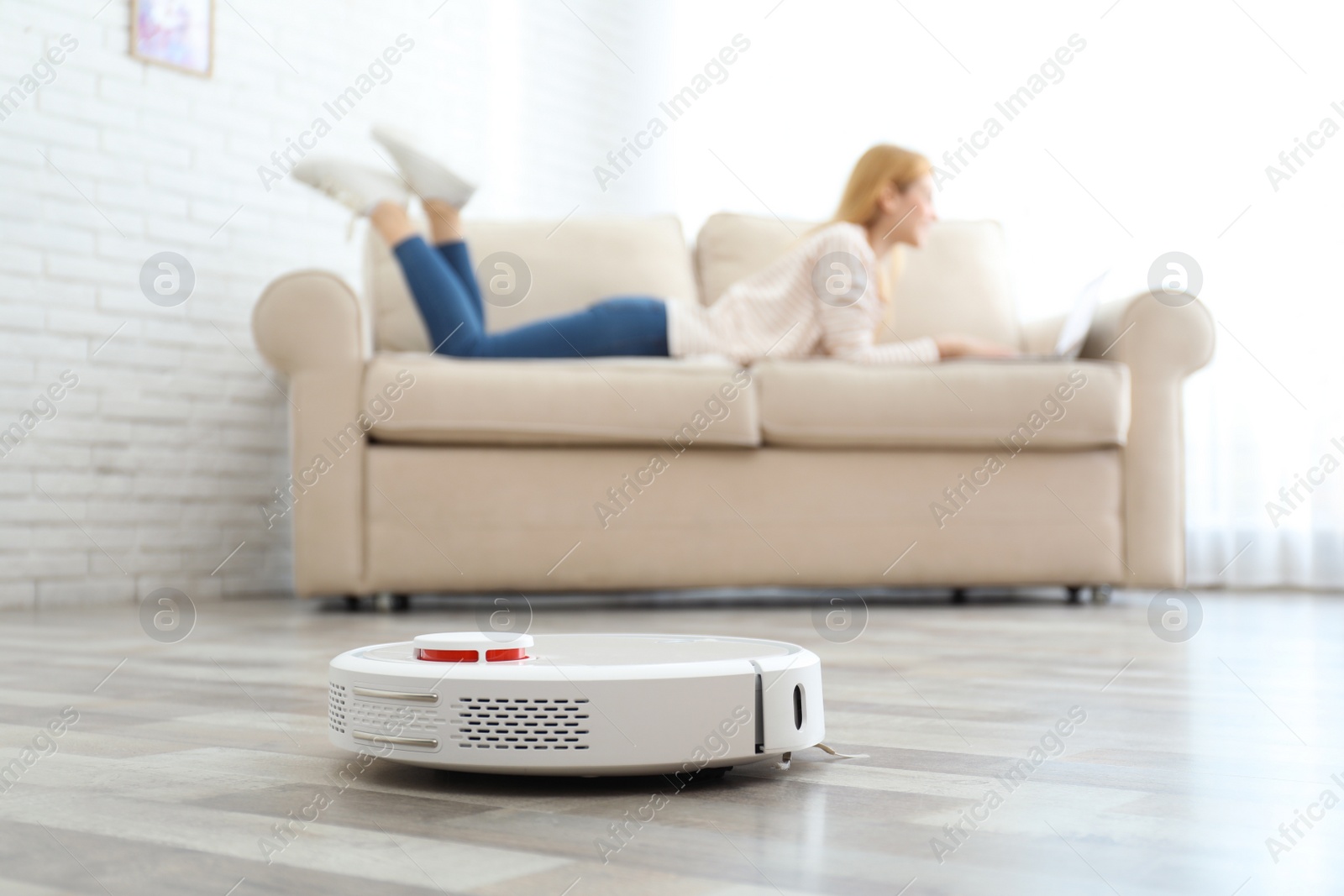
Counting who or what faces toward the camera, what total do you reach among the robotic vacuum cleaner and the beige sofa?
1

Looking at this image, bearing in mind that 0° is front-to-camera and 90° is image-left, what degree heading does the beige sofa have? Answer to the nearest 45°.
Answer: approximately 0°

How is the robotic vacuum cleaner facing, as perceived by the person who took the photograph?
facing away from the viewer and to the right of the viewer

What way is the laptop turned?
to the viewer's left

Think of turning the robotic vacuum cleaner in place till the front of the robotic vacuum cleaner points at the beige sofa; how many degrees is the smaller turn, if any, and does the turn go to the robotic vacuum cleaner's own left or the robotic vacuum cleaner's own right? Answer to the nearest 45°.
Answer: approximately 45° to the robotic vacuum cleaner's own left

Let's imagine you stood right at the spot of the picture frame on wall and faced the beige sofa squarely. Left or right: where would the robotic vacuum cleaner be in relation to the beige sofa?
right

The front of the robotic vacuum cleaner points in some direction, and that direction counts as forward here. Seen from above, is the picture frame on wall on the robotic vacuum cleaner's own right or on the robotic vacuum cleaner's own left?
on the robotic vacuum cleaner's own left

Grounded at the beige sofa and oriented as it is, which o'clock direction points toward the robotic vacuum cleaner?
The robotic vacuum cleaner is roughly at 12 o'clock from the beige sofa.
